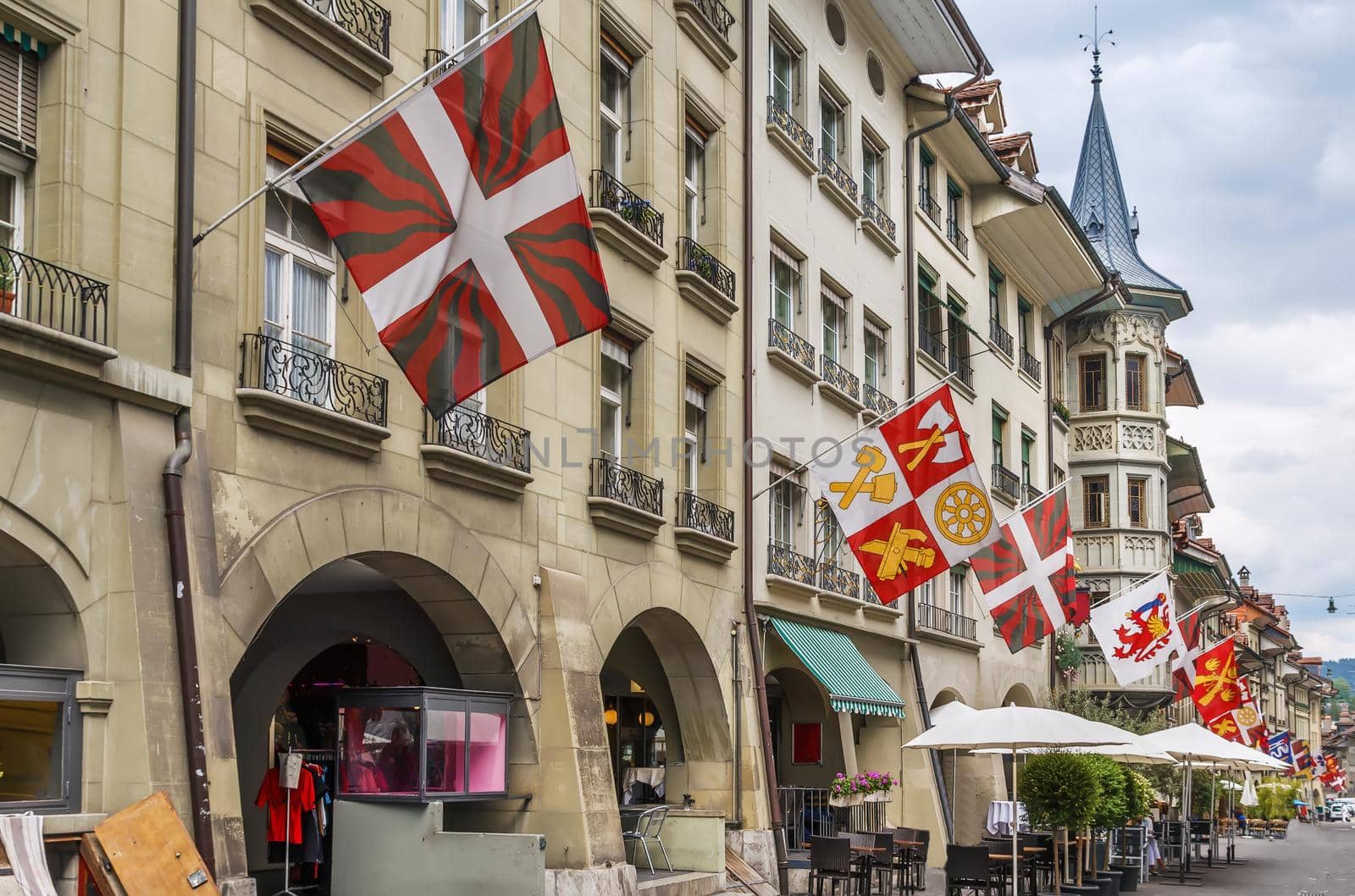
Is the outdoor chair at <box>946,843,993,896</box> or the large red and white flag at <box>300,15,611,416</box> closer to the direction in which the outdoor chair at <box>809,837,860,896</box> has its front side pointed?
the outdoor chair

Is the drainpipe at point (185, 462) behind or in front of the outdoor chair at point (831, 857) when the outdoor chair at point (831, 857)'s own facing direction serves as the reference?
behind

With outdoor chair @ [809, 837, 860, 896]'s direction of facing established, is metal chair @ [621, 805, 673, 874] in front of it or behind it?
behind

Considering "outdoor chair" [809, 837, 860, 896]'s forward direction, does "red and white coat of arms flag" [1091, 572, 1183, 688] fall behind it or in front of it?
in front

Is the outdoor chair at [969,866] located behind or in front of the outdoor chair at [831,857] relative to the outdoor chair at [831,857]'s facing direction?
in front

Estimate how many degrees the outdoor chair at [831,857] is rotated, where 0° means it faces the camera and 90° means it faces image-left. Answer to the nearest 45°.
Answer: approximately 225°

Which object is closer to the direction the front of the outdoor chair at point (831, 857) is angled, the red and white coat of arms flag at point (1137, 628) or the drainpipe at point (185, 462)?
the red and white coat of arms flag

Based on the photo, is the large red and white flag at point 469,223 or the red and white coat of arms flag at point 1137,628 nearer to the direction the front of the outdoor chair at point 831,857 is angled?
the red and white coat of arms flag

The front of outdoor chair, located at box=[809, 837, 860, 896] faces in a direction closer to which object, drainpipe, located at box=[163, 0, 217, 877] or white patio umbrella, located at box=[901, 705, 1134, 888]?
the white patio umbrella

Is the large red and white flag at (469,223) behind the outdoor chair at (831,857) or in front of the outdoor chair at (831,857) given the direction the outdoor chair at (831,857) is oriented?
behind
